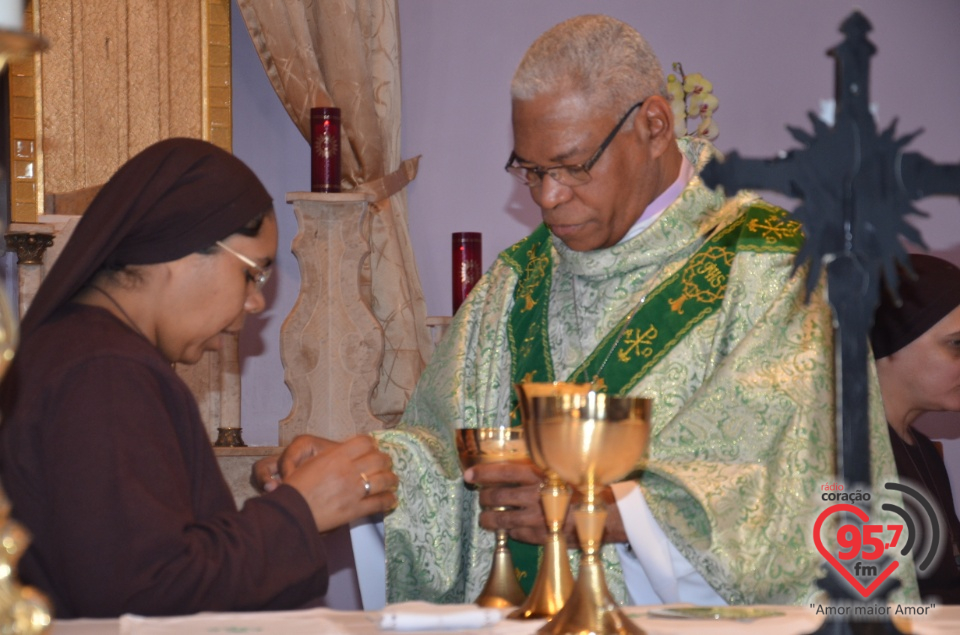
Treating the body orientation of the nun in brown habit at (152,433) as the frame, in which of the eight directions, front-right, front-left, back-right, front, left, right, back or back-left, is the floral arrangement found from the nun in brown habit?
front-left

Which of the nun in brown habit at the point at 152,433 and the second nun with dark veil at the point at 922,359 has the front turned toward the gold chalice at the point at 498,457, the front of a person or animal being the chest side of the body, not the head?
the nun in brown habit

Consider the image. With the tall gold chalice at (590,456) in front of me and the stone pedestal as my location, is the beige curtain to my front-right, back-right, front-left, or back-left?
back-left

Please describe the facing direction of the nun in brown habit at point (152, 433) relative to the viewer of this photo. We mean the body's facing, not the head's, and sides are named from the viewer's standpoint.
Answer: facing to the right of the viewer

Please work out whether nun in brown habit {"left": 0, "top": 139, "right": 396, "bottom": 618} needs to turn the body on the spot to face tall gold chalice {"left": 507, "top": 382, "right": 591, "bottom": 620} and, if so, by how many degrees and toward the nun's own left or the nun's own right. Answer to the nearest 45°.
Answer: approximately 45° to the nun's own right

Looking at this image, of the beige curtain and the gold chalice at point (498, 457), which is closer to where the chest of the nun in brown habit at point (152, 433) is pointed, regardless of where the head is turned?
the gold chalice

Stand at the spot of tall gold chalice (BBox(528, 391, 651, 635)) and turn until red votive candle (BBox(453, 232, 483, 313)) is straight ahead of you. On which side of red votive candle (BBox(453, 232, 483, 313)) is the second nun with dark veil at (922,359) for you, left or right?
right

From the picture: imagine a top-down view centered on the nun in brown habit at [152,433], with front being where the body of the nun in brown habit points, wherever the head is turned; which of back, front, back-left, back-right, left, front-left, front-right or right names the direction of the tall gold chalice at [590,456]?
front-right
